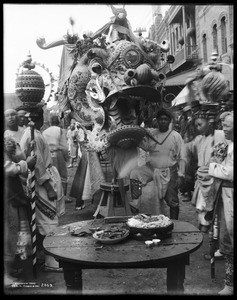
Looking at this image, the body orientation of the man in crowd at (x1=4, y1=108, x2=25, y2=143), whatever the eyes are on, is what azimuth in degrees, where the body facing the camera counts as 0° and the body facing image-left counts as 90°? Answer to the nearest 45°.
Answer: approximately 315°

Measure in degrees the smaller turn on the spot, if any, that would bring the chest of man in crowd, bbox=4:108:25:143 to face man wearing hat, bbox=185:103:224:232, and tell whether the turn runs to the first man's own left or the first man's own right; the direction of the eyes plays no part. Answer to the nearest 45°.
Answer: approximately 45° to the first man's own left

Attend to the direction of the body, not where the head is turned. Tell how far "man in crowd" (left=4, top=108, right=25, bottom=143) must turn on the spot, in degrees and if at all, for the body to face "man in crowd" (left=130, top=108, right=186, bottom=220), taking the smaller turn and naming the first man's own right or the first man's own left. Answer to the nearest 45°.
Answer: approximately 45° to the first man's own left

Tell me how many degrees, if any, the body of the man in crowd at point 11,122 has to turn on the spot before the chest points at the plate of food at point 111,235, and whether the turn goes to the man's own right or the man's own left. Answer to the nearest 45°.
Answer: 0° — they already face it

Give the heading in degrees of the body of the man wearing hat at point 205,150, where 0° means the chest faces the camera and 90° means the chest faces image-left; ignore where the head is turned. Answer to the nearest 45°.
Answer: approximately 45°

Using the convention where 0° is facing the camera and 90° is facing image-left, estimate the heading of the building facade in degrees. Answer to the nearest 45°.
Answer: approximately 45°
